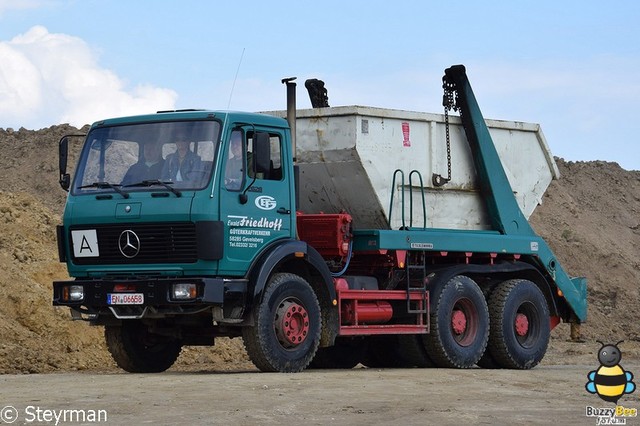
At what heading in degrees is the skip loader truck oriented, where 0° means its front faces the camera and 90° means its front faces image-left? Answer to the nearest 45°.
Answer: approximately 45°
